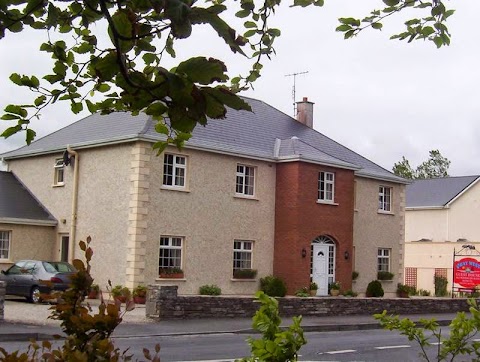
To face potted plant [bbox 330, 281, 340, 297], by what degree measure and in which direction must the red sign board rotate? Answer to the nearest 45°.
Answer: approximately 45° to its right

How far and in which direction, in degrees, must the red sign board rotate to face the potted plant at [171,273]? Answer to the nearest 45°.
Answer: approximately 45° to its right

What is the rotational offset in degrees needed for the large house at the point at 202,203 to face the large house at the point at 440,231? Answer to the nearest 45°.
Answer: approximately 90° to its left

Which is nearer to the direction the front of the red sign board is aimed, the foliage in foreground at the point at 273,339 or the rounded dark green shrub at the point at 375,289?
the foliage in foreground

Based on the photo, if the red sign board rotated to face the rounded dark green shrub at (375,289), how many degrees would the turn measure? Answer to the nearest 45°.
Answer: approximately 45° to its right

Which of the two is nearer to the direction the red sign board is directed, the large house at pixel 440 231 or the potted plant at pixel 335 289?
the potted plant

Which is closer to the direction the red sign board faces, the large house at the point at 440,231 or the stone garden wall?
the stone garden wall

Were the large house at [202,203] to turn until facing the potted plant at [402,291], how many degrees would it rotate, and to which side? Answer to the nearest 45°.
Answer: approximately 90° to its left

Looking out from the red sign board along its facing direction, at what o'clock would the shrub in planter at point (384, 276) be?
The shrub in planter is roughly at 2 o'clock from the red sign board.

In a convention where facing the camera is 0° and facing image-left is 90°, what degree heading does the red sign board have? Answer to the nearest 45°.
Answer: approximately 0°

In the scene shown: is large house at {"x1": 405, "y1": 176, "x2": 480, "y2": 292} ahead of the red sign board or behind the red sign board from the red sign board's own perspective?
behind

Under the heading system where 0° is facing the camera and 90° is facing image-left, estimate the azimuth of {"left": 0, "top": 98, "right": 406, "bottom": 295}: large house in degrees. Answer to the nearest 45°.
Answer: approximately 315°
